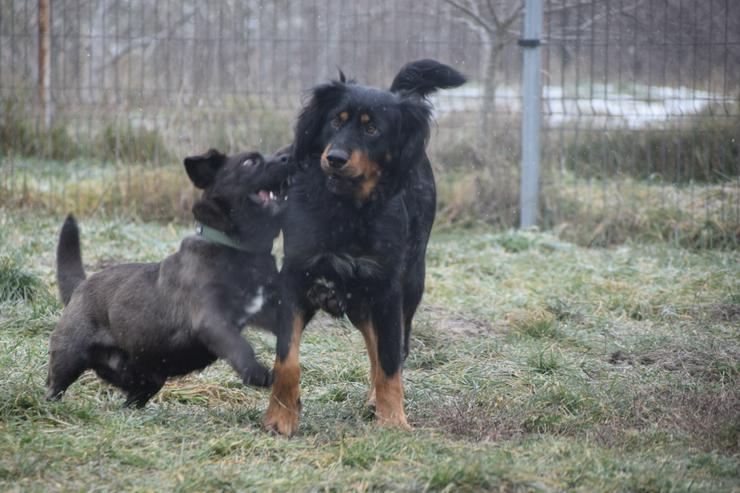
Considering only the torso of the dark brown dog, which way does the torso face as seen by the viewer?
to the viewer's right

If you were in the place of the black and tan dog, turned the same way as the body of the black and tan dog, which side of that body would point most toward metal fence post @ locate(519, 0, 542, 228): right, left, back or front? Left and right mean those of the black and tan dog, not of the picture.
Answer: back

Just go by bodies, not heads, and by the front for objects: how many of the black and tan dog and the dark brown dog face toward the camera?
1

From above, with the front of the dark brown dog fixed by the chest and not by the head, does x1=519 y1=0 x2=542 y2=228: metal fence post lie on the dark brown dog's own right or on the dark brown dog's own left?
on the dark brown dog's own left

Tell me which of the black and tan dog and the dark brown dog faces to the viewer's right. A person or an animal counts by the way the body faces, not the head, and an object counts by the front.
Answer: the dark brown dog

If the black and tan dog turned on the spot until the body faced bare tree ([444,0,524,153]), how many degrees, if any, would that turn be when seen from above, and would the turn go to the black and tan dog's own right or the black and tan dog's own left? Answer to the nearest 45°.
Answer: approximately 180°

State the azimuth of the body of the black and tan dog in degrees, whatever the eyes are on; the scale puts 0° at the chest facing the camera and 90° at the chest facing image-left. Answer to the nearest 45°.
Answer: approximately 0°

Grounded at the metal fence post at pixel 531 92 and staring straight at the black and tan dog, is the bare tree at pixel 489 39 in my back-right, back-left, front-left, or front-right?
back-right

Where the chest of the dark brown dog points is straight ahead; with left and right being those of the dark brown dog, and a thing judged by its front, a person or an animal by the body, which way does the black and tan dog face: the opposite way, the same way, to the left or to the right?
to the right

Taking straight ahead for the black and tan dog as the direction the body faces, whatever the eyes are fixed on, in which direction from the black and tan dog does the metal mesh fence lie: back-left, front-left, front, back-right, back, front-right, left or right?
back
